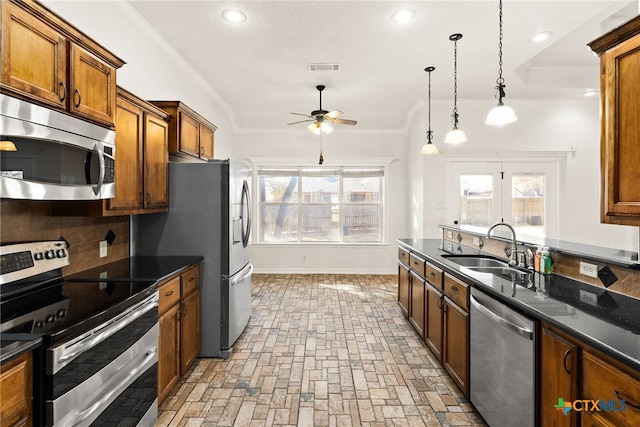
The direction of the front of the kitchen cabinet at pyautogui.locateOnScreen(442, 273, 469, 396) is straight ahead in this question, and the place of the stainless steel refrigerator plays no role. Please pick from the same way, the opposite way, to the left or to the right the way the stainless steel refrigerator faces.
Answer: the opposite way

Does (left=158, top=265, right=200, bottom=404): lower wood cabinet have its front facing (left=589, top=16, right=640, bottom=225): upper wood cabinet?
yes

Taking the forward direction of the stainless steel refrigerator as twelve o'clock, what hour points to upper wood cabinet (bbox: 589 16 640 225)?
The upper wood cabinet is roughly at 2 o'clock from the stainless steel refrigerator.

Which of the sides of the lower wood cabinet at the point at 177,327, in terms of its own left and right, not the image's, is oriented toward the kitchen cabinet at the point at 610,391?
front

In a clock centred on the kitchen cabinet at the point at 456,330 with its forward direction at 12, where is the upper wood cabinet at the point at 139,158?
The upper wood cabinet is roughly at 1 o'clock from the kitchen cabinet.

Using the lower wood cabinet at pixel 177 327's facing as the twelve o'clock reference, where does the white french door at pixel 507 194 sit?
The white french door is roughly at 10 o'clock from the lower wood cabinet.

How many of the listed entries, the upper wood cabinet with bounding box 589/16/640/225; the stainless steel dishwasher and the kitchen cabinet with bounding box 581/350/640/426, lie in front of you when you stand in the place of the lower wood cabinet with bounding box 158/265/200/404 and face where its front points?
3

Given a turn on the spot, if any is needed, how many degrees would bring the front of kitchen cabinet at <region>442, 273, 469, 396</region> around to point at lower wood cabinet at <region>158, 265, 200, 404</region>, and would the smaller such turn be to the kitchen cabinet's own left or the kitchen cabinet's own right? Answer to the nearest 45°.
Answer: approximately 45° to the kitchen cabinet's own right

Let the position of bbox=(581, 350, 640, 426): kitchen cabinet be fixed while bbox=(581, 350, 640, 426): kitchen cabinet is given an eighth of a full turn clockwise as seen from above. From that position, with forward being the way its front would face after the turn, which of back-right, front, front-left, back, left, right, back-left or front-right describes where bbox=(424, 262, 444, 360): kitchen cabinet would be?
front-right

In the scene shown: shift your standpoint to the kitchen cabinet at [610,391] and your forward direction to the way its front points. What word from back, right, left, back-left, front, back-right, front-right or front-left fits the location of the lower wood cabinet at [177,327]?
front-right

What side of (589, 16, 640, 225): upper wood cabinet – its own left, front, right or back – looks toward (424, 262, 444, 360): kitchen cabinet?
right

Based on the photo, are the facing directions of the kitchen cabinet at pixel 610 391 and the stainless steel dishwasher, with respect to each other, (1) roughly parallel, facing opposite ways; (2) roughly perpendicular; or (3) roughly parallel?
roughly parallel

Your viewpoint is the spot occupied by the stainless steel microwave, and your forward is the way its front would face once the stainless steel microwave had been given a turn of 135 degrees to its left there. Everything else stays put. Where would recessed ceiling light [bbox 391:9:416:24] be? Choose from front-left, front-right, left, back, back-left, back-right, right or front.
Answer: right

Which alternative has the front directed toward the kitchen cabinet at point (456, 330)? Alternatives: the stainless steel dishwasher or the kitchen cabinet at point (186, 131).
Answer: the kitchen cabinet at point (186, 131)

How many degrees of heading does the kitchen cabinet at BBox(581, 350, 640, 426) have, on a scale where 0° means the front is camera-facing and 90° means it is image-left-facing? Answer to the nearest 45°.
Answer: approximately 45°

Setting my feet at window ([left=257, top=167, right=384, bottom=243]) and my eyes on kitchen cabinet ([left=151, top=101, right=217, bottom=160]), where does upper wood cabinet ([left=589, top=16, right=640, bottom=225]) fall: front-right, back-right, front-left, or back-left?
front-left

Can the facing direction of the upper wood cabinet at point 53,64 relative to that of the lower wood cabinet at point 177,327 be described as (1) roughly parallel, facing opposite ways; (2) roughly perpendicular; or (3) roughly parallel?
roughly parallel

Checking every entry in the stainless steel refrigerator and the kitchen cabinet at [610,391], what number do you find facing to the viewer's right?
1
